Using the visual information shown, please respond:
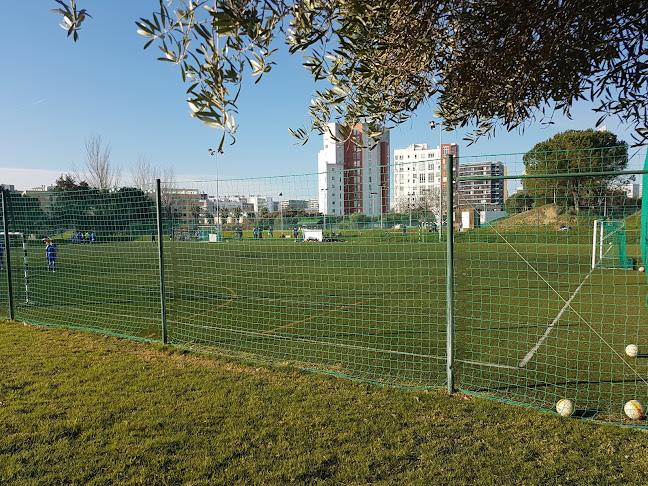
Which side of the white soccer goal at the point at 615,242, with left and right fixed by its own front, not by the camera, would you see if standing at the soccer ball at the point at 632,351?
left

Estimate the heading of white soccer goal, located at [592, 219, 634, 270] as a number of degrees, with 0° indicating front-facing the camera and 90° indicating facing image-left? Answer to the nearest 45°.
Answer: approximately 90°

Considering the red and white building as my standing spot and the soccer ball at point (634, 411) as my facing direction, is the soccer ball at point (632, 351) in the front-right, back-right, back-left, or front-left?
front-left

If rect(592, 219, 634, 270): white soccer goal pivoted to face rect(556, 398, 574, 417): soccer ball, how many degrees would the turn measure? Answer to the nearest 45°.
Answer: approximately 90° to its left

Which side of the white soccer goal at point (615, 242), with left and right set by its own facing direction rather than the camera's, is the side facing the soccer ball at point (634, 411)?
left

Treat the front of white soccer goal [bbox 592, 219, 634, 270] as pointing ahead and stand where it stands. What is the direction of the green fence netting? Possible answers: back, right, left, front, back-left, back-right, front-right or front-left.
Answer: left
